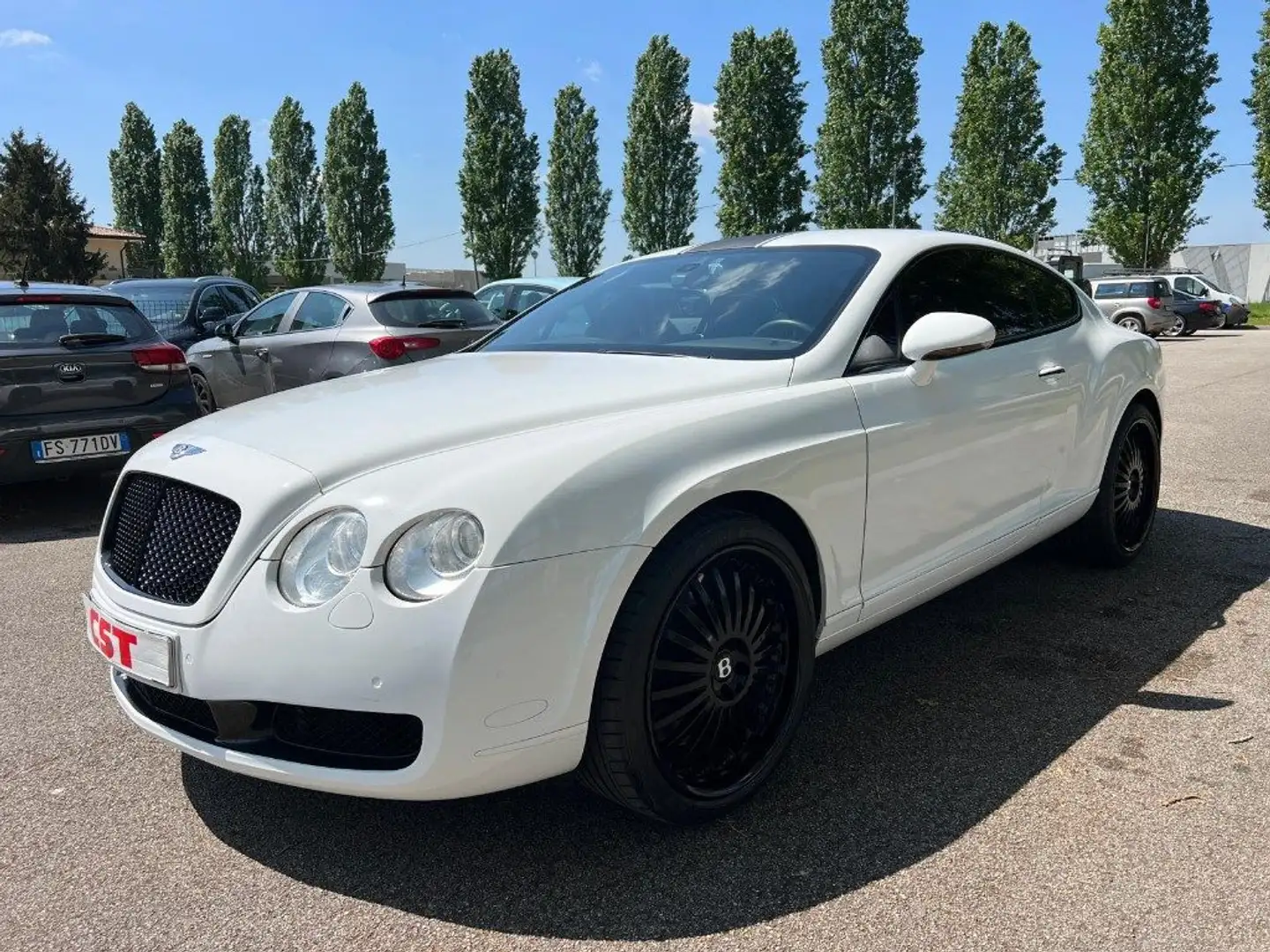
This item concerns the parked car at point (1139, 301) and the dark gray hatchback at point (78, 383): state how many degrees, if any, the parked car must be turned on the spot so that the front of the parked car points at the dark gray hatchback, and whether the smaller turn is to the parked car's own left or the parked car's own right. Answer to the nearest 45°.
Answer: approximately 135° to the parked car's own left

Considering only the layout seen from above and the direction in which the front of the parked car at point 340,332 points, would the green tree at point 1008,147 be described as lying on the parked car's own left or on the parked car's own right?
on the parked car's own right

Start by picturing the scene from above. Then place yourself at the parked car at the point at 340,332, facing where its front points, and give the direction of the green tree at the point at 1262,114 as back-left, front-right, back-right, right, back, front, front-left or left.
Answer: right

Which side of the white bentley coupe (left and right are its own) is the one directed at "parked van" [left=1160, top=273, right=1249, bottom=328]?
back

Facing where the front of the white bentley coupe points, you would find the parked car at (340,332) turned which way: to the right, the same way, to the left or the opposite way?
to the right

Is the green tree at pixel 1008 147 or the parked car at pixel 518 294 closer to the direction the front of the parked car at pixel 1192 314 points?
the green tree

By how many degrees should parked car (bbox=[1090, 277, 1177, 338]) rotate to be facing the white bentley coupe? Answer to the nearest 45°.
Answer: approximately 135° to its left

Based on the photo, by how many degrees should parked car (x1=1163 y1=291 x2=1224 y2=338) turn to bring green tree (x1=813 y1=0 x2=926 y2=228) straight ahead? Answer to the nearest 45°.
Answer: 0° — it already faces it

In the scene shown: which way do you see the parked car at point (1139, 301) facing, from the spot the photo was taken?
facing away from the viewer and to the left of the viewer

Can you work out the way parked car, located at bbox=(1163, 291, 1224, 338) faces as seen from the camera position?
facing away from the viewer and to the left of the viewer
